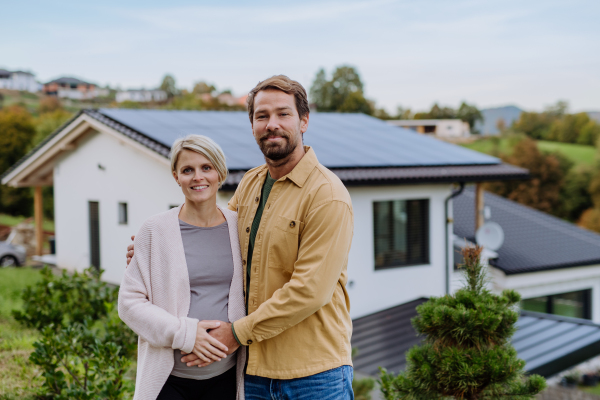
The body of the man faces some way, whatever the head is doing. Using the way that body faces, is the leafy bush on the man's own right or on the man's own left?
on the man's own right

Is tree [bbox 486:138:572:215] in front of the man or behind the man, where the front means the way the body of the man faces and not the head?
behind

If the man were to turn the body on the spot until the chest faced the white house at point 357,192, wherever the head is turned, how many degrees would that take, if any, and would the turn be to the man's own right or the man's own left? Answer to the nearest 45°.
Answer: approximately 135° to the man's own right

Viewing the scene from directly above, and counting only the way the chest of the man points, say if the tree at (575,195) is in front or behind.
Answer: behind

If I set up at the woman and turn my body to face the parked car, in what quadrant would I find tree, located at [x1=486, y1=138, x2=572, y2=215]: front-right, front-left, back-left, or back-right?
front-right

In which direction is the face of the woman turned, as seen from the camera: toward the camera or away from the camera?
toward the camera
